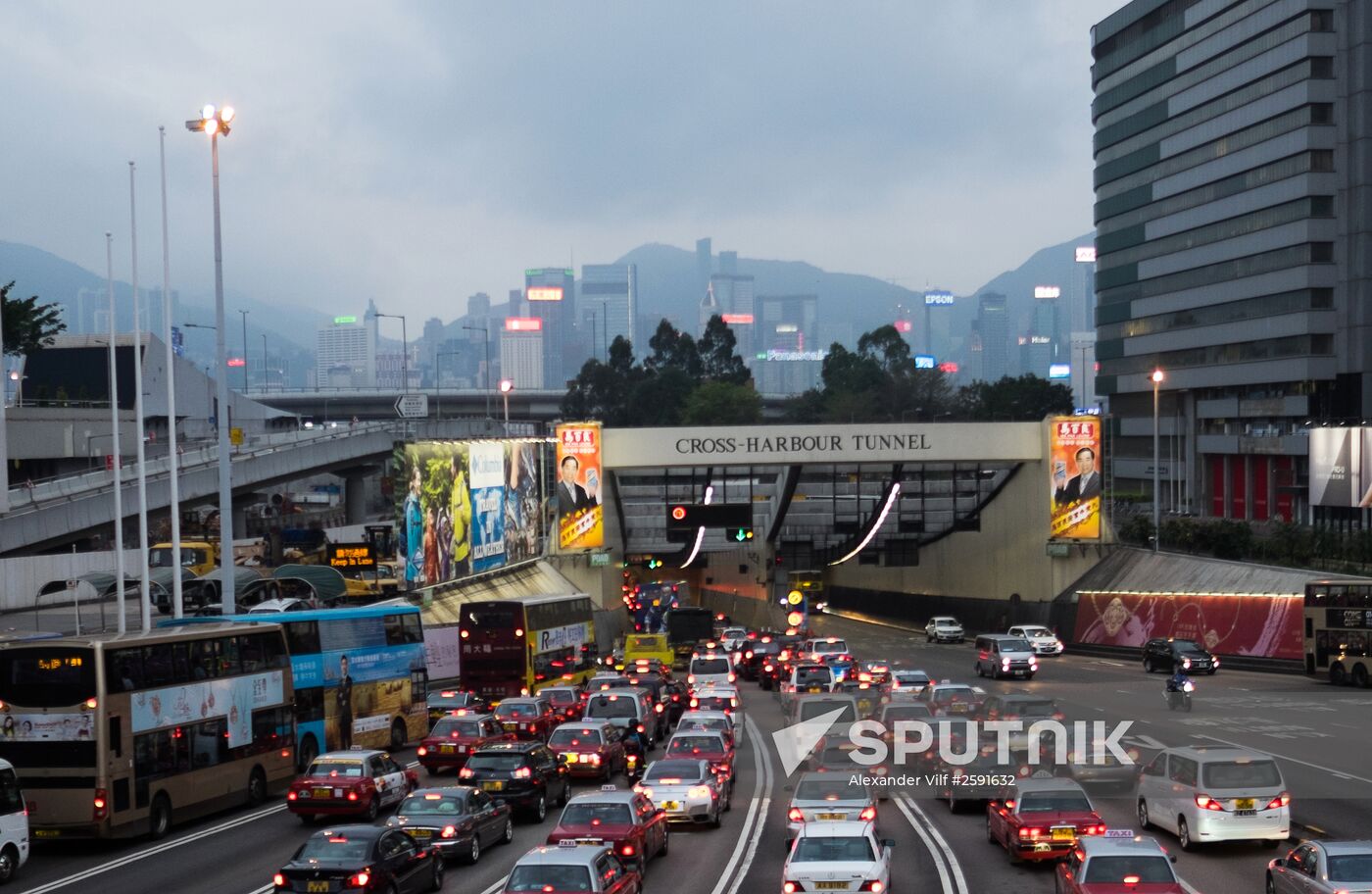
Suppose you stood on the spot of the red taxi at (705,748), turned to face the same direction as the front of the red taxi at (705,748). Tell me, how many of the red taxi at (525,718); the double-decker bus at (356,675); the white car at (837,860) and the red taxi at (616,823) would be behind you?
2

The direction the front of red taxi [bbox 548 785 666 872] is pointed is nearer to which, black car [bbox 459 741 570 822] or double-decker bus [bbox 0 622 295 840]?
the black car

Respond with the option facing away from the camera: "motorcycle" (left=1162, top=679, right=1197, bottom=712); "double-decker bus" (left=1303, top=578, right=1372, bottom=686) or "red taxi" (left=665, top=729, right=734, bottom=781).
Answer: the red taxi

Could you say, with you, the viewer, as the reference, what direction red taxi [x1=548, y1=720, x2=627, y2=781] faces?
facing away from the viewer and to the right of the viewer

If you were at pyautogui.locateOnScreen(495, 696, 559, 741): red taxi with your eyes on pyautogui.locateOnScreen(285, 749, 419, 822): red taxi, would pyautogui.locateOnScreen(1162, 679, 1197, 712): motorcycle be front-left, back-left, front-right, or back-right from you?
back-left

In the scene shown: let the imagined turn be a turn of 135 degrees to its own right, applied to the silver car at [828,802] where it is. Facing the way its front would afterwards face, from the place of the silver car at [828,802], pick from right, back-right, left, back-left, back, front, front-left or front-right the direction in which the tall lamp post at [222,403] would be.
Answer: back

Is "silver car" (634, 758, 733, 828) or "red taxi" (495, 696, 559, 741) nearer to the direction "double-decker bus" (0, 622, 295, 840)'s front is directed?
the red taxi

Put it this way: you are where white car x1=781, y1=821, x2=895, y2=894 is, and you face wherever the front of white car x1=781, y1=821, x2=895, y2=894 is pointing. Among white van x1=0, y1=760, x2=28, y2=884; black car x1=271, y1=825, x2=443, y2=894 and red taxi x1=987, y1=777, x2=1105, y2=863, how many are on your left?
2

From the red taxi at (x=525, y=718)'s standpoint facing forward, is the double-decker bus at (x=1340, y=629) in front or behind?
in front

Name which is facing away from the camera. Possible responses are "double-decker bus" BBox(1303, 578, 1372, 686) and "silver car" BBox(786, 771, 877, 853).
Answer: the silver car

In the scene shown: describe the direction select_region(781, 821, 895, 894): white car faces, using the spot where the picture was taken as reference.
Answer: facing away from the viewer

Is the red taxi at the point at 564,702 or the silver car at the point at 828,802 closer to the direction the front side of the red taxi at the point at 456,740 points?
the red taxi

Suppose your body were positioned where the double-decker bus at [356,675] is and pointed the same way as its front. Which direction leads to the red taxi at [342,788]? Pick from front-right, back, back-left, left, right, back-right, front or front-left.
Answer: back-right

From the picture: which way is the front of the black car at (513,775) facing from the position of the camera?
facing away from the viewer and to the right of the viewer

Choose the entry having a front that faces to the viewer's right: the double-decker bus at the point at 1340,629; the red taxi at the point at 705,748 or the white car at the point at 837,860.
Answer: the double-decker bus

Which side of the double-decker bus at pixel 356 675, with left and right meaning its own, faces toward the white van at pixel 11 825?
back

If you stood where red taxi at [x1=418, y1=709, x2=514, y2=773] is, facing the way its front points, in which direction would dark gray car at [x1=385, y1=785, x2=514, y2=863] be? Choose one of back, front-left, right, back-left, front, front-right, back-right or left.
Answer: back-right

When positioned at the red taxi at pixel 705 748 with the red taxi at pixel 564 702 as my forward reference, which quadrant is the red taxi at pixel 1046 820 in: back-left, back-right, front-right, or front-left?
back-right
